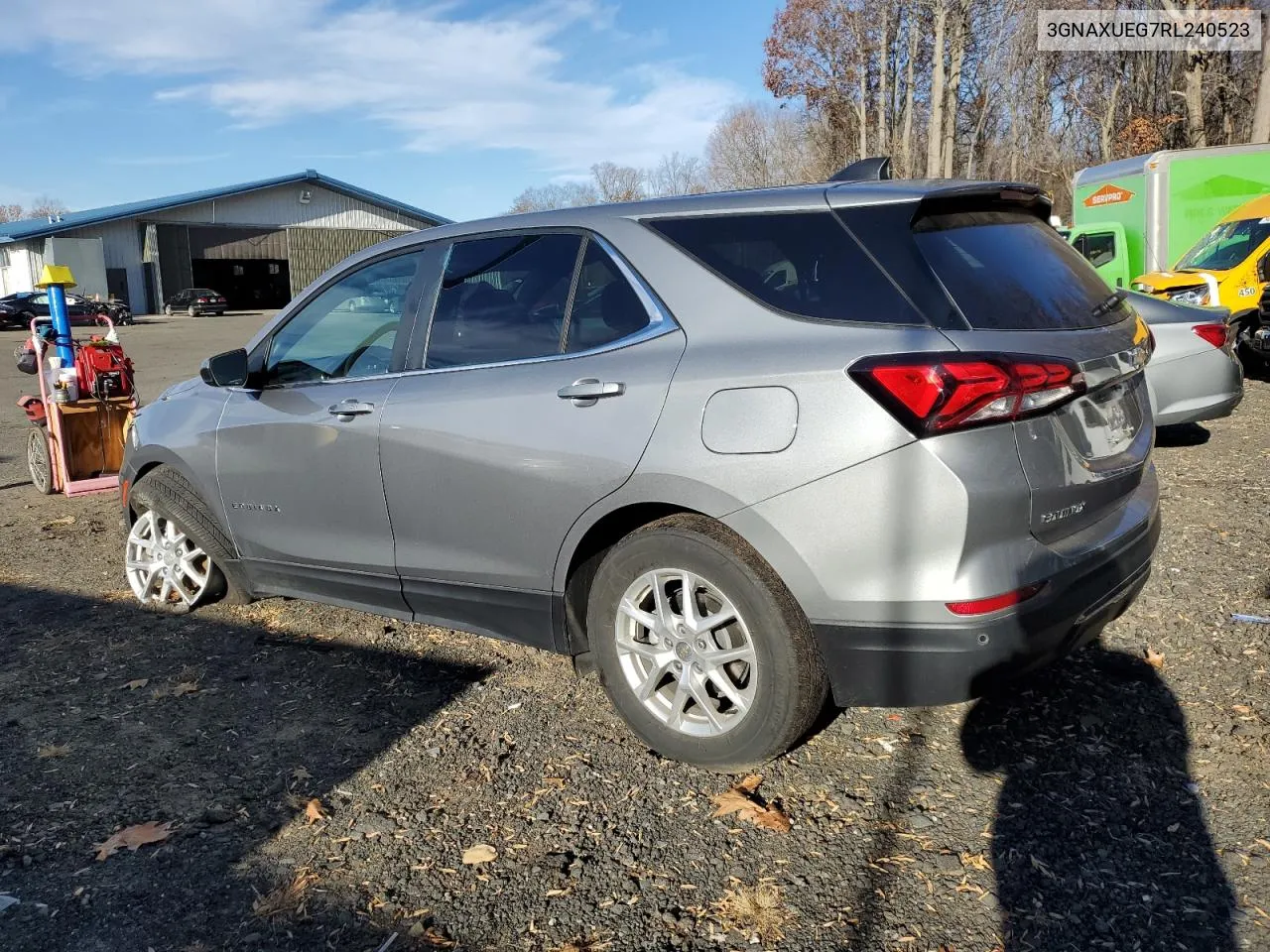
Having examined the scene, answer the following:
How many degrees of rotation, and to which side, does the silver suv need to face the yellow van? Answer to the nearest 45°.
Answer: approximately 90° to its right

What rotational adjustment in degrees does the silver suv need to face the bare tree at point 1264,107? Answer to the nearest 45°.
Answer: approximately 90° to its right

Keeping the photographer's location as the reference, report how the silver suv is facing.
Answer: facing away from the viewer and to the left of the viewer

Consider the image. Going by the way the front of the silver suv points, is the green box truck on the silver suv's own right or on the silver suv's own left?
on the silver suv's own right

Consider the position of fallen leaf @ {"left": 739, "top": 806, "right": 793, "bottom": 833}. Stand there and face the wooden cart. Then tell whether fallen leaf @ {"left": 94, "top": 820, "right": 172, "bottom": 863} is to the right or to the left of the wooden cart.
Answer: left

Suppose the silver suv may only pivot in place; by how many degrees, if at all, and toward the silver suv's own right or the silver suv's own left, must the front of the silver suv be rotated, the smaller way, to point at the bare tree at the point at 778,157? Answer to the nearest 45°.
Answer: approximately 45° to the silver suv's own right

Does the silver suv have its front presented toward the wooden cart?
yes

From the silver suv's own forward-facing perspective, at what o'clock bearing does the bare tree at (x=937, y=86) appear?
The bare tree is roughly at 2 o'clock from the silver suv.
